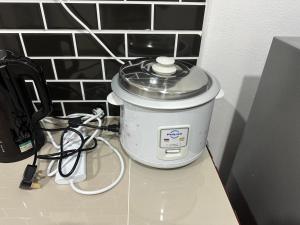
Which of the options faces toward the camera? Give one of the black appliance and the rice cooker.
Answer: the rice cooker

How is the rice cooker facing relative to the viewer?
toward the camera

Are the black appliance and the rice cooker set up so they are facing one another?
no

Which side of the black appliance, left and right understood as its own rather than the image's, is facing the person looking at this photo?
left
